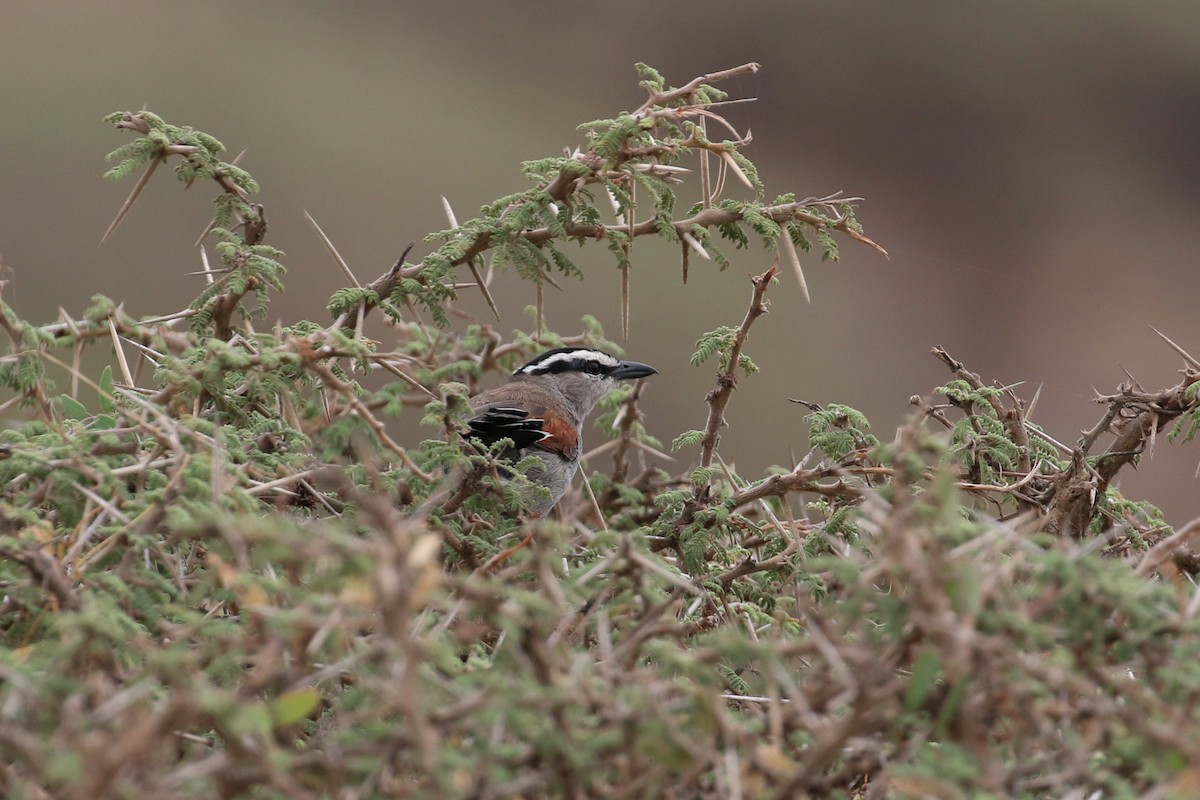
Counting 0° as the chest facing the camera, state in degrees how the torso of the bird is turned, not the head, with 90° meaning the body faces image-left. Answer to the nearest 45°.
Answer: approximately 270°
